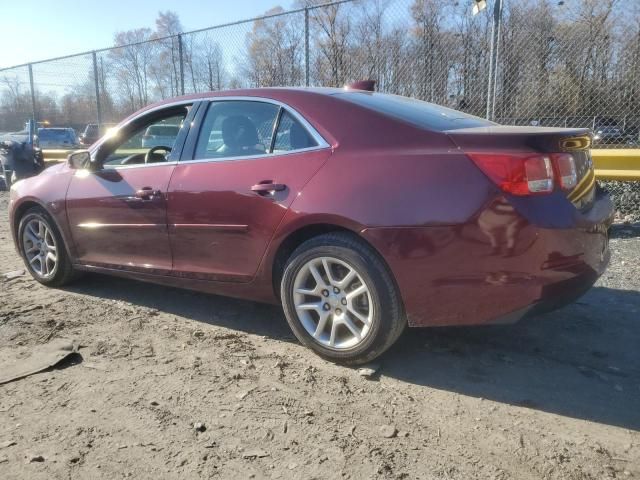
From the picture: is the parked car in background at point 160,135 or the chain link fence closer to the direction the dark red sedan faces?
the parked car in background

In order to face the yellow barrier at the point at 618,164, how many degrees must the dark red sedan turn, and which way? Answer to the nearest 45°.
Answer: approximately 90° to its right

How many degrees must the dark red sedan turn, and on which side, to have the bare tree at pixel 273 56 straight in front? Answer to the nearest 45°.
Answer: approximately 45° to its right

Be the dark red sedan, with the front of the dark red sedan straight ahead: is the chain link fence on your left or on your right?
on your right

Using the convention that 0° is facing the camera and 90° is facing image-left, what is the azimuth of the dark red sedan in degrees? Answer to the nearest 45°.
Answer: approximately 135°
